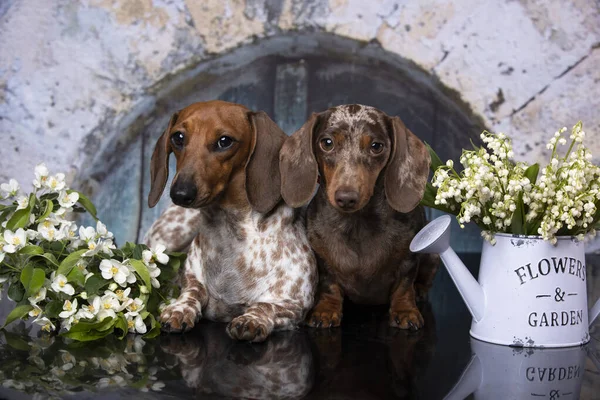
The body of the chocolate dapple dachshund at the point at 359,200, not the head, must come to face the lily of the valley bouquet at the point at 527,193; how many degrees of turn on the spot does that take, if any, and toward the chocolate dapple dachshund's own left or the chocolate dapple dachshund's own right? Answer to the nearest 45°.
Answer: approximately 45° to the chocolate dapple dachshund's own left

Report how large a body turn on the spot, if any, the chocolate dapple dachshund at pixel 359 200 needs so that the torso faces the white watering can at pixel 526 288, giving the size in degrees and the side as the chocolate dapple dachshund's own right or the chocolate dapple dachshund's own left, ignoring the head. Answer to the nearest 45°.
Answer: approximately 45° to the chocolate dapple dachshund's own left

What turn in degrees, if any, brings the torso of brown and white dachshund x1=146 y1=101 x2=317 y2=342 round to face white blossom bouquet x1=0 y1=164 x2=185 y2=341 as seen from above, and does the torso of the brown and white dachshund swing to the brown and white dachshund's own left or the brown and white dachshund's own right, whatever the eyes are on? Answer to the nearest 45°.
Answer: approximately 45° to the brown and white dachshund's own right

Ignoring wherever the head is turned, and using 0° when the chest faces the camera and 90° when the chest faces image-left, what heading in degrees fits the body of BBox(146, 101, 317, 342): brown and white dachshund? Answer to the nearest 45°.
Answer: approximately 45°

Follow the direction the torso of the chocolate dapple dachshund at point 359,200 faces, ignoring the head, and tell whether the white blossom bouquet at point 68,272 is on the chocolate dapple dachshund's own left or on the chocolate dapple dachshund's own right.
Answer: on the chocolate dapple dachshund's own right

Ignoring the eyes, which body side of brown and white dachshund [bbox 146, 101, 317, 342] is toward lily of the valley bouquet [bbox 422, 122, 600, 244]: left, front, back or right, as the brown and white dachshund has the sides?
left
